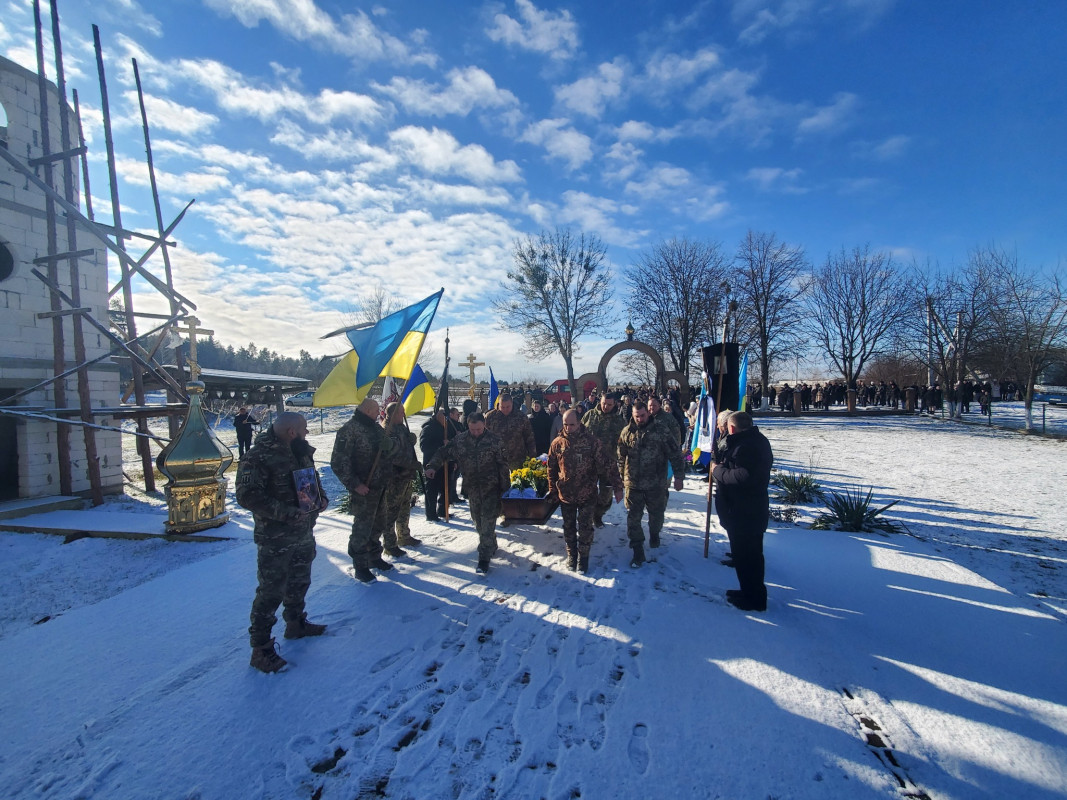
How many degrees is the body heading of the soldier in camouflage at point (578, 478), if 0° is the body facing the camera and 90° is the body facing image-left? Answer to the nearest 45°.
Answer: approximately 0°

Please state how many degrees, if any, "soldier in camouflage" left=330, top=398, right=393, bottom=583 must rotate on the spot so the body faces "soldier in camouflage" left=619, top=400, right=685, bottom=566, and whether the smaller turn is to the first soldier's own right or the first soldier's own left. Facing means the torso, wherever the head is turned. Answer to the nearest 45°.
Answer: approximately 45° to the first soldier's own left

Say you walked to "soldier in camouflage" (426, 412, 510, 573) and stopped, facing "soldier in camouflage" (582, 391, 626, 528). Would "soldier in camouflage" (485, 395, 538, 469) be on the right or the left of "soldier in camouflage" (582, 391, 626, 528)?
left

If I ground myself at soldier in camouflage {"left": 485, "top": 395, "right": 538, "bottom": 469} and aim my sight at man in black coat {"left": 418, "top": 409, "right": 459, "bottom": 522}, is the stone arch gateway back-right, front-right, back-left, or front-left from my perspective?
back-right

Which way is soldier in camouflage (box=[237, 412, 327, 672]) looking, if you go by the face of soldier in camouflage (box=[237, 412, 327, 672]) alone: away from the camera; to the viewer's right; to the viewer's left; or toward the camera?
to the viewer's right

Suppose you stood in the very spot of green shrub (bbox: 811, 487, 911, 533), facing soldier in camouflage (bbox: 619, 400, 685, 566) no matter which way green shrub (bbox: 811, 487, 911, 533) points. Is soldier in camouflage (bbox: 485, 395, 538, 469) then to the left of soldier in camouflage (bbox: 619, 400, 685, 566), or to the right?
right

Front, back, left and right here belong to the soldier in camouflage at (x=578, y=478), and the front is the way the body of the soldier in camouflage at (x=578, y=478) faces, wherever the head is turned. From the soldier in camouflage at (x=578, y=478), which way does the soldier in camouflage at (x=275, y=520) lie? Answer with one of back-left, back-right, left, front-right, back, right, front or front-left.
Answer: front-right

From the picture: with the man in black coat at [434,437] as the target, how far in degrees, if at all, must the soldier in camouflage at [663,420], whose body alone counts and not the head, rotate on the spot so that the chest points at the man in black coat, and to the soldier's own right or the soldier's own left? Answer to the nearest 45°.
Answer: approximately 45° to the soldier's own right

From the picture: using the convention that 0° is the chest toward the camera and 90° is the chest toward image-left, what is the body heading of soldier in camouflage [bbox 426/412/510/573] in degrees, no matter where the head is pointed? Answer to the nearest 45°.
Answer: approximately 0°
